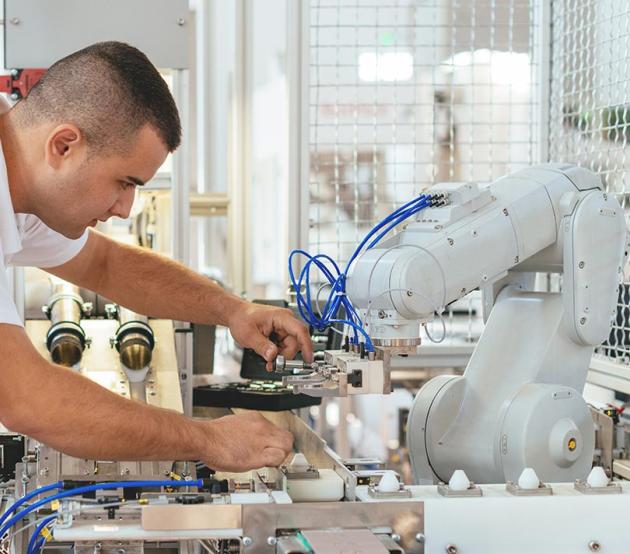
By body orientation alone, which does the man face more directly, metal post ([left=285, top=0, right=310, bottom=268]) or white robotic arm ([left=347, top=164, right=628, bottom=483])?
the white robotic arm

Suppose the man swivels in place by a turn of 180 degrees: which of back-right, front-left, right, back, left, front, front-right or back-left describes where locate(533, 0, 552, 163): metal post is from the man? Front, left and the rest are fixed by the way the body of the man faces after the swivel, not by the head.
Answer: back-right

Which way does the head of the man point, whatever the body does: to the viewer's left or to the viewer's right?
to the viewer's right

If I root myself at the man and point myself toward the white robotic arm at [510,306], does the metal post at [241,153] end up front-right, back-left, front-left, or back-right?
front-left

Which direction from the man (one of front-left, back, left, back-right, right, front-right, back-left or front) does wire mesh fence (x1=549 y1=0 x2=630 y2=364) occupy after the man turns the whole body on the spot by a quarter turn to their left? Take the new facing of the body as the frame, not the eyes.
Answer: front-right

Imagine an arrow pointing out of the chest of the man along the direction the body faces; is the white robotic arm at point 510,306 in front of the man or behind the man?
in front

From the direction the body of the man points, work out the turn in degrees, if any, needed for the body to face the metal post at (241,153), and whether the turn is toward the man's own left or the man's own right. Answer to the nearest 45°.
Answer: approximately 90° to the man's own left

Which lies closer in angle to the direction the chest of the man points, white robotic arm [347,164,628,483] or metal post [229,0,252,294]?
the white robotic arm

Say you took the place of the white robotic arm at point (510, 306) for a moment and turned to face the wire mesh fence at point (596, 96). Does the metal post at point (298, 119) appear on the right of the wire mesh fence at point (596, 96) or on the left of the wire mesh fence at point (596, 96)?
left

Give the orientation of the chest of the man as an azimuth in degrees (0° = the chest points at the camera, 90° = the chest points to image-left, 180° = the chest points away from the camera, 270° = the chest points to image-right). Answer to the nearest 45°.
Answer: approximately 270°

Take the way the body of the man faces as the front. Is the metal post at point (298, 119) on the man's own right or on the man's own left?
on the man's own left
